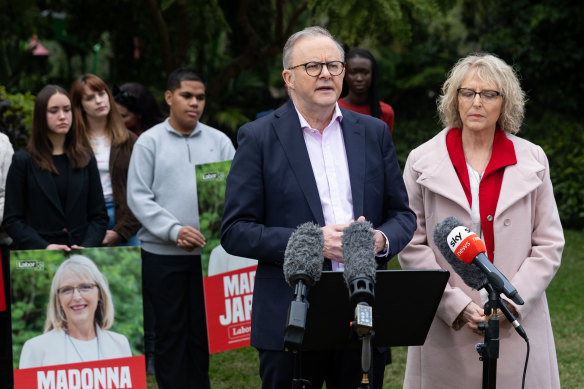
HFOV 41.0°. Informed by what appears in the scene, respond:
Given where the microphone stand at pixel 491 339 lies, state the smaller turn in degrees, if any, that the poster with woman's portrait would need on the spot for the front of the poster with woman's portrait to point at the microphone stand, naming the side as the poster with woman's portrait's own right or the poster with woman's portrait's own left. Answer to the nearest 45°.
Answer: approximately 45° to the poster with woman's portrait's own left

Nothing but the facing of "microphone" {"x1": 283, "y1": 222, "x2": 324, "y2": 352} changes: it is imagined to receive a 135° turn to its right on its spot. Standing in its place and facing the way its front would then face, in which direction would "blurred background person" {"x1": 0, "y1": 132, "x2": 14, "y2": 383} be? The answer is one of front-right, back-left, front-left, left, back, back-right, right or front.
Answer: back

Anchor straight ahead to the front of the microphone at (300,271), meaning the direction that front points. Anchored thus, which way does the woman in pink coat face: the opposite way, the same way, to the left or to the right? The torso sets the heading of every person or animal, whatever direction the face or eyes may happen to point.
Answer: the opposite way

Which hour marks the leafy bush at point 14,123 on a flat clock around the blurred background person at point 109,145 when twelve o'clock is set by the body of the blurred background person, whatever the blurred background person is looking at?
The leafy bush is roughly at 5 o'clock from the blurred background person.

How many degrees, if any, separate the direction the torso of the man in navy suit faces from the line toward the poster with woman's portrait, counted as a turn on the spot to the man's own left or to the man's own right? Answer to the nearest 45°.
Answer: approximately 180°

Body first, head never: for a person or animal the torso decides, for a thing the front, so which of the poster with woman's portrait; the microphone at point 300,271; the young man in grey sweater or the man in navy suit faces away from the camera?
the microphone

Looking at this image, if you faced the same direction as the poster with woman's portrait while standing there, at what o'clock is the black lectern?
The black lectern is roughly at 11 o'clock from the poster with woman's portrait.

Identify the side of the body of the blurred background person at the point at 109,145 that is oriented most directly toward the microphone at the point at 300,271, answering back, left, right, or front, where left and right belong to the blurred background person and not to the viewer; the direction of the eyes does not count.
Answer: front

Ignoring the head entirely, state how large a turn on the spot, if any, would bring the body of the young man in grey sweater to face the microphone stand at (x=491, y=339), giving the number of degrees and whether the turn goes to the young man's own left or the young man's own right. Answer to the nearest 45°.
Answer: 0° — they already face it

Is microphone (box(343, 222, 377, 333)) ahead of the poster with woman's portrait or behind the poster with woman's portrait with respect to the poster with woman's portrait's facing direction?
ahead
